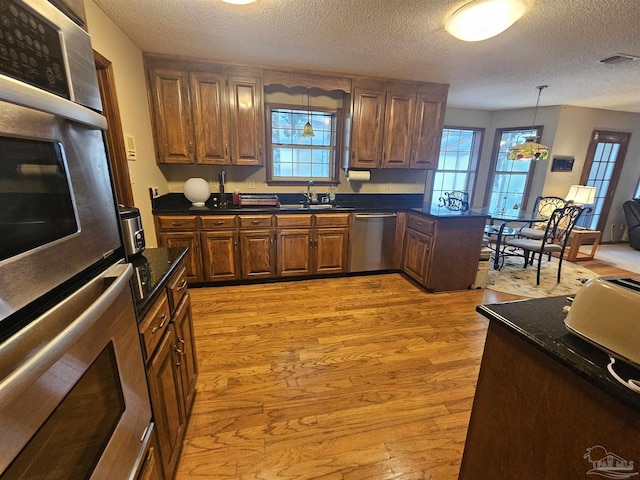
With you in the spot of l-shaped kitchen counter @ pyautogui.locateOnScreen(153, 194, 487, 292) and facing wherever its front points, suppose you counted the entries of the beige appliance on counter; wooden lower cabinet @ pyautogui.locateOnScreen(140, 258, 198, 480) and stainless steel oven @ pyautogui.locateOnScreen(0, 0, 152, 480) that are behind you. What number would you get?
0

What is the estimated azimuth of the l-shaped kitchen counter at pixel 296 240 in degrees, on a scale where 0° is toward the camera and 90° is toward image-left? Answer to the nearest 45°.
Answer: approximately 0°

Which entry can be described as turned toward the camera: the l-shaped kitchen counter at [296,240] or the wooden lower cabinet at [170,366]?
the l-shaped kitchen counter

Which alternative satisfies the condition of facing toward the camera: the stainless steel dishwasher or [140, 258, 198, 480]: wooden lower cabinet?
the stainless steel dishwasher

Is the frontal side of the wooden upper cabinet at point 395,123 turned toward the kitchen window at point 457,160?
no

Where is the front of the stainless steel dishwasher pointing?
toward the camera

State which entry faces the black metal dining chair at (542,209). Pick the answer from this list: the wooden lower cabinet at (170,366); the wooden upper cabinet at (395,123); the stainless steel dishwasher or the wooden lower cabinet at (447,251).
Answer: the wooden lower cabinet at (170,366)

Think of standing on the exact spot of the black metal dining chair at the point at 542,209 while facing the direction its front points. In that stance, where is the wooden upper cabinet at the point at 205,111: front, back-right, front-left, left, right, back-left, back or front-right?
front

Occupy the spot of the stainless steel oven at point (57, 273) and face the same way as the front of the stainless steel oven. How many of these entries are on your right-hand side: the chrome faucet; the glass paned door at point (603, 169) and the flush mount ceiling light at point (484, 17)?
0

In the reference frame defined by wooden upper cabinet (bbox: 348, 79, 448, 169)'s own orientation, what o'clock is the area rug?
The area rug is roughly at 9 o'clock from the wooden upper cabinet.

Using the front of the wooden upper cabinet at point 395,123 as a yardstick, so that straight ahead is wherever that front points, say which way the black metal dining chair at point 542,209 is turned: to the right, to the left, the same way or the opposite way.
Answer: to the right

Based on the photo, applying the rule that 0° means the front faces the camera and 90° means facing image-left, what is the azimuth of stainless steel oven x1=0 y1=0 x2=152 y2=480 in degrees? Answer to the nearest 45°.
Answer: approximately 315°

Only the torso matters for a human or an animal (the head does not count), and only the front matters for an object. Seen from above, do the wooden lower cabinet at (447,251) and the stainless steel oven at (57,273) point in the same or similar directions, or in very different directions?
very different directions

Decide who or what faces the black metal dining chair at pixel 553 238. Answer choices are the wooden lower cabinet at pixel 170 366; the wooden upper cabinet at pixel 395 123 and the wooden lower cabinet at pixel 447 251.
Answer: the wooden lower cabinet at pixel 170 366

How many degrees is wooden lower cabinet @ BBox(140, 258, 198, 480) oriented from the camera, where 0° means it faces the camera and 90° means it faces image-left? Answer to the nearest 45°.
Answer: approximately 270°
